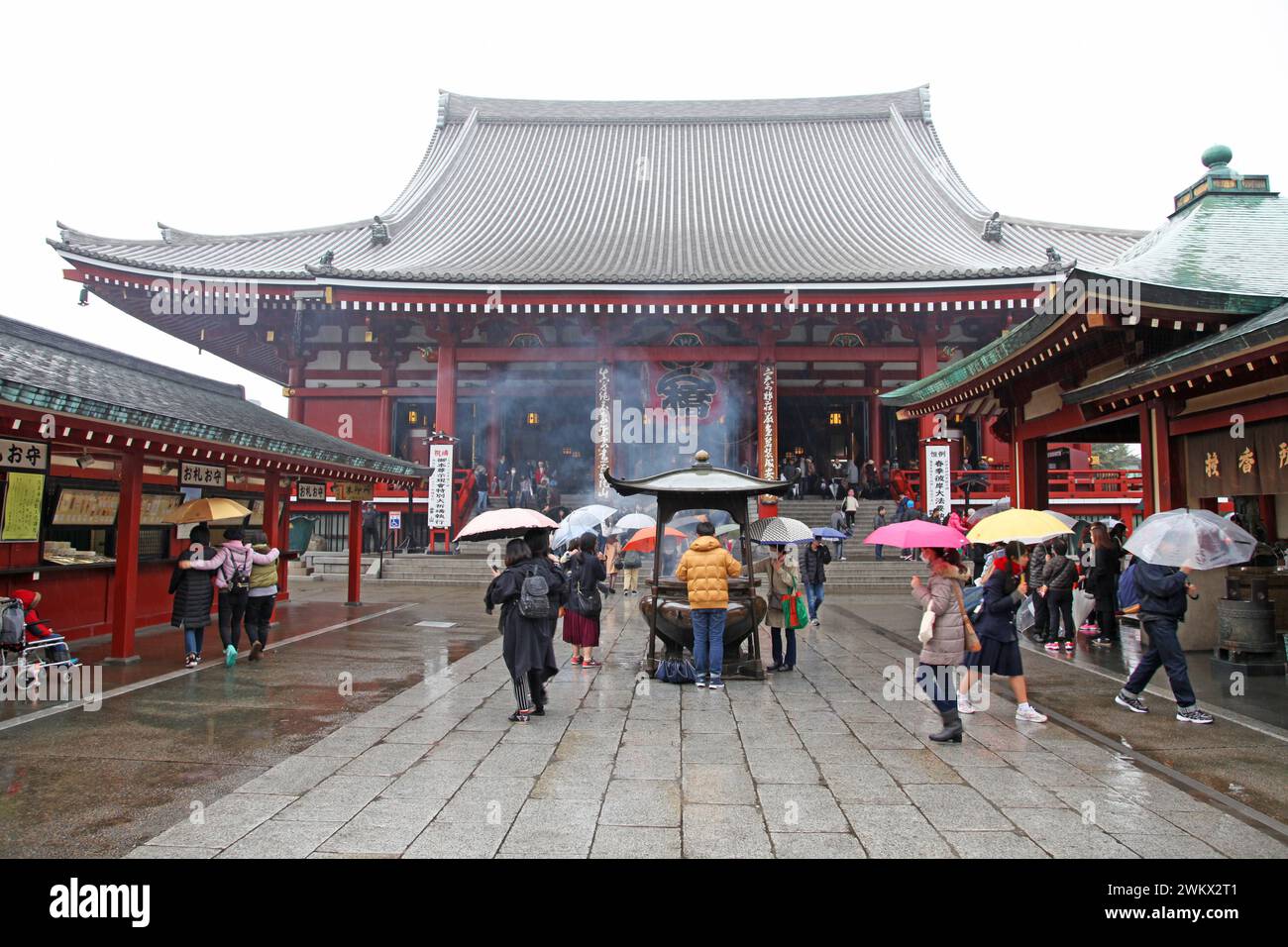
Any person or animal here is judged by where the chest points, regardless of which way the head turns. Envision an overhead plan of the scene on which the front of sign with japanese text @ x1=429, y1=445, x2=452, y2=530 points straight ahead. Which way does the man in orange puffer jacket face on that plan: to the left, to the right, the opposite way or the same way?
the opposite way

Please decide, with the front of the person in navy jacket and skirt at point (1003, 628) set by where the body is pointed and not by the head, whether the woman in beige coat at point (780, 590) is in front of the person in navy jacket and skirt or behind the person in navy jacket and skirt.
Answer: behind

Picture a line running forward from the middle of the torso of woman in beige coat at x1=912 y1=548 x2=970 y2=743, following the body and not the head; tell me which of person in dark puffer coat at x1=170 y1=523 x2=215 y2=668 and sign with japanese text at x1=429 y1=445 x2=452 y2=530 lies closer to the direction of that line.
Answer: the person in dark puffer coat

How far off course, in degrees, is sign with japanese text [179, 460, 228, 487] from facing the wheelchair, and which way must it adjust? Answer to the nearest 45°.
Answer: approximately 45° to its right

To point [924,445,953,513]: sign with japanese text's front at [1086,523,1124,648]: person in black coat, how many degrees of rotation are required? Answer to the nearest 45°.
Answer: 0° — it already faces them

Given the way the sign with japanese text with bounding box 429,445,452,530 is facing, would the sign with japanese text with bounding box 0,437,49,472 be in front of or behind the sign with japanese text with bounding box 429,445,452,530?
in front

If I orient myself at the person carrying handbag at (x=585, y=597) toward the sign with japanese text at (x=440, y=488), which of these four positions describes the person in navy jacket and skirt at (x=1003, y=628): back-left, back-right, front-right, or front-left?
back-right

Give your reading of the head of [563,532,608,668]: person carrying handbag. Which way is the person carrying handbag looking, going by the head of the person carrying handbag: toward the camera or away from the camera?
away from the camera

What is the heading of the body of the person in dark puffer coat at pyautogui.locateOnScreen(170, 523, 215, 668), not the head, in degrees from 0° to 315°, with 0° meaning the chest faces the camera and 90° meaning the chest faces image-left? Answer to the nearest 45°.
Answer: approximately 180°

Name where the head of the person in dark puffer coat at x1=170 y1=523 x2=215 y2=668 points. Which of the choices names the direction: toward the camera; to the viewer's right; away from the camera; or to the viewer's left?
away from the camera

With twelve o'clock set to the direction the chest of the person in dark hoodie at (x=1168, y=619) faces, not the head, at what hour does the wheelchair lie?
The wheelchair is roughly at 5 o'clock from the person in dark hoodie.

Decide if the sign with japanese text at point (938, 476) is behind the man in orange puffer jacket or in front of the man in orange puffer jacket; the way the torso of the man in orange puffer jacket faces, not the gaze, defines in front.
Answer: in front

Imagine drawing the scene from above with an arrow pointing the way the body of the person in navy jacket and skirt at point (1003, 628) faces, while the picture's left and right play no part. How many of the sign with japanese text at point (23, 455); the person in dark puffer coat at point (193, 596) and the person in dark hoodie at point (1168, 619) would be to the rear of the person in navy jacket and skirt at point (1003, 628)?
2
